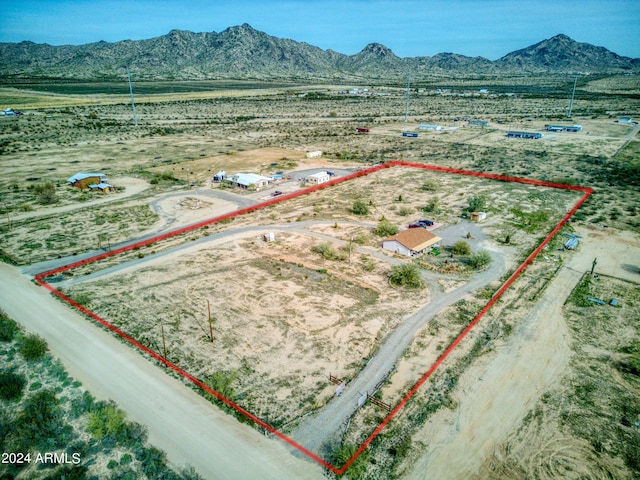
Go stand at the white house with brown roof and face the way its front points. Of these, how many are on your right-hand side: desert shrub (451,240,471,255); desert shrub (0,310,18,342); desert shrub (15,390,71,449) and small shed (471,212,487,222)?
2

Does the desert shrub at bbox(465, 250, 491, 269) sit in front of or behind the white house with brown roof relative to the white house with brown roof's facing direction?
in front

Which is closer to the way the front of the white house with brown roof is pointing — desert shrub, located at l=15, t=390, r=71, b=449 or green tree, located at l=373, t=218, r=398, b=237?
the desert shrub

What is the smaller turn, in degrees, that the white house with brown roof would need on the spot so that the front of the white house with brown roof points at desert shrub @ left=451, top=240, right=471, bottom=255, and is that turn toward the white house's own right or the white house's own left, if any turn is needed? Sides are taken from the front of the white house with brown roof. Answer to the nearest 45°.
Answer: approximately 45° to the white house's own left

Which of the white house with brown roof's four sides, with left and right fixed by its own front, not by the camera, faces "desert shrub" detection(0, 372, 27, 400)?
right

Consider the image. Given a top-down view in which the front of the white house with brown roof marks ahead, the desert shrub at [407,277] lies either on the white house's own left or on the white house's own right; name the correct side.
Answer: on the white house's own right

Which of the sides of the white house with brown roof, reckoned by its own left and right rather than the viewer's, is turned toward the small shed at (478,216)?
left

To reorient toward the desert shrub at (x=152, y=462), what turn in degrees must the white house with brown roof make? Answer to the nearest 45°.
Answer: approximately 45° to its right

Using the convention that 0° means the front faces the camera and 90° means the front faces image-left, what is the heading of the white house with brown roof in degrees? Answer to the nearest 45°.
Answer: approximately 315°

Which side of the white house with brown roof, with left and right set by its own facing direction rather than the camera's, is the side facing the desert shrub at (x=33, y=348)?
right

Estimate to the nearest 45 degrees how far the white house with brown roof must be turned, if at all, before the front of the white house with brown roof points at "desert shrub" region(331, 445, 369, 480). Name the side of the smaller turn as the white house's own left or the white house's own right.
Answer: approximately 45° to the white house's own right
